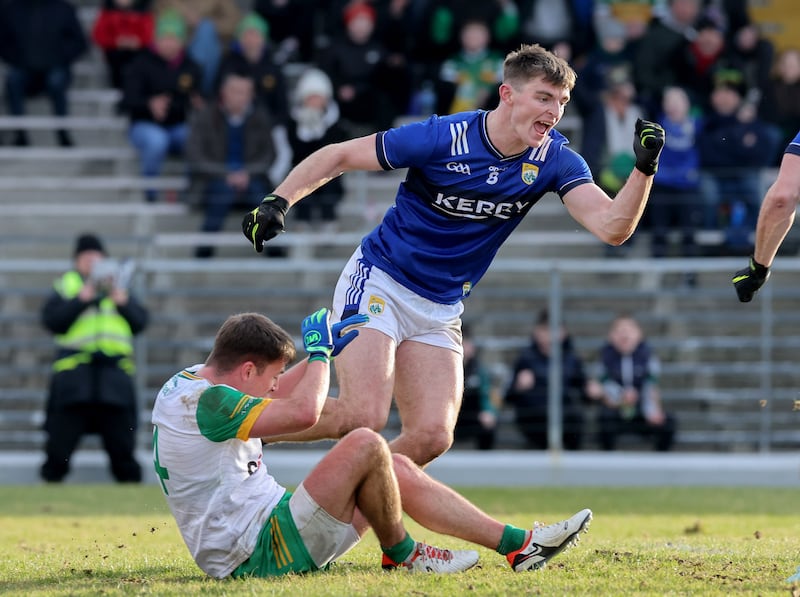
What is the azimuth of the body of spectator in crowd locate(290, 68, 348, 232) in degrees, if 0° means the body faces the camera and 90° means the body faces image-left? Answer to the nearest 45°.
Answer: approximately 0°

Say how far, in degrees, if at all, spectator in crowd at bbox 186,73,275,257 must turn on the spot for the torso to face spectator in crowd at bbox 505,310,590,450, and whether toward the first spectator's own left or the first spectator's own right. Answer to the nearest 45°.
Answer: approximately 45° to the first spectator's own left

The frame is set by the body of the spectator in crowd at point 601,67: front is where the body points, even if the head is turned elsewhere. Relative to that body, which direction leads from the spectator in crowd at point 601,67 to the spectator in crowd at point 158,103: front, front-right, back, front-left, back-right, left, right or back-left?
right

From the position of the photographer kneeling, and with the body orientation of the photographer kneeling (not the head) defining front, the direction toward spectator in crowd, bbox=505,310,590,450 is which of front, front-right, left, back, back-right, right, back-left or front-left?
left

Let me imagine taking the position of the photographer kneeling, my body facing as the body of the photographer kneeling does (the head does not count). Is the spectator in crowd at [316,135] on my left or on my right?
on my left

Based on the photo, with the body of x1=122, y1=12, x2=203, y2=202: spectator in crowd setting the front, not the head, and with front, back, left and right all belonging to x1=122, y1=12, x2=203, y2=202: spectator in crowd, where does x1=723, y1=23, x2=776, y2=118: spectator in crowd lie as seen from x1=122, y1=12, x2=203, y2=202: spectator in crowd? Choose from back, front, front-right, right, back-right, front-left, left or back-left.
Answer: left

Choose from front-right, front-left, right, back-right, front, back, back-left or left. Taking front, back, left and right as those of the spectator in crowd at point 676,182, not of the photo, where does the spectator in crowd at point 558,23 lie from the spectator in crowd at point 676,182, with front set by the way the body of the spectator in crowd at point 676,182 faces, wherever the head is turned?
back-right

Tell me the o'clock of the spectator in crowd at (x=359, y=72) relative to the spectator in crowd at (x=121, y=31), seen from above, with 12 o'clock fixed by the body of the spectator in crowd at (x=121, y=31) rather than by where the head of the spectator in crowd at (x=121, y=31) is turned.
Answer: the spectator in crowd at (x=359, y=72) is roughly at 10 o'clock from the spectator in crowd at (x=121, y=31).

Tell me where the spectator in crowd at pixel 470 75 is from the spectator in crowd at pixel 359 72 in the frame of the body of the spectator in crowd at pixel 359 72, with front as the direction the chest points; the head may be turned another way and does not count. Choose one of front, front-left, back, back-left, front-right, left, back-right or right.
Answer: left

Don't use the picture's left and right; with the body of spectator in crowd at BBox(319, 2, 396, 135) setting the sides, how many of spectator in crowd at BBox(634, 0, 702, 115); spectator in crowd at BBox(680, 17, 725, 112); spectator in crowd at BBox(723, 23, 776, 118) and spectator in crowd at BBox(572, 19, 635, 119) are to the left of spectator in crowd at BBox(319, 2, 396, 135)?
4
